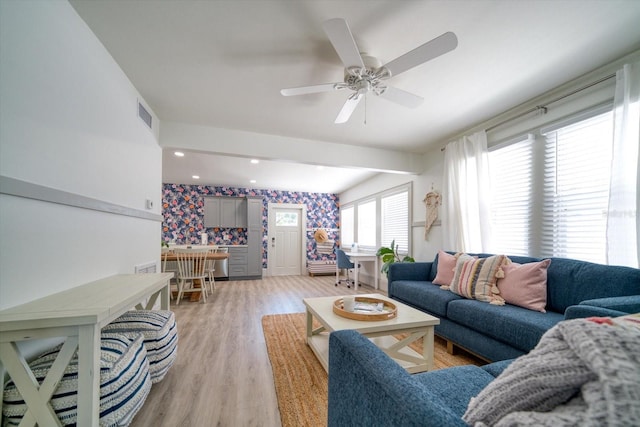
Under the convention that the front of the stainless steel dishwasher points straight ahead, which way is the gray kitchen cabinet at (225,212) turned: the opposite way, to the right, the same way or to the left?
the same way

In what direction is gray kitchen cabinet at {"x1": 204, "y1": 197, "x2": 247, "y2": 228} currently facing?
toward the camera

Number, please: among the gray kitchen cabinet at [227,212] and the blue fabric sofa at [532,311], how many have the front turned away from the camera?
0

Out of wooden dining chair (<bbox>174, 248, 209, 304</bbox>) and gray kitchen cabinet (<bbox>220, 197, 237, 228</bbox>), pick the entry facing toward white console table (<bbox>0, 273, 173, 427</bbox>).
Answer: the gray kitchen cabinet

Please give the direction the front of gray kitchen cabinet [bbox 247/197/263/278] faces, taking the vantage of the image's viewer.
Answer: facing the viewer

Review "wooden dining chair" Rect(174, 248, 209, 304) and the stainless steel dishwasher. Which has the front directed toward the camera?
the stainless steel dishwasher

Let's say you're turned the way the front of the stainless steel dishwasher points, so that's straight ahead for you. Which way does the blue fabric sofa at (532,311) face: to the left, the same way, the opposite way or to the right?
to the right

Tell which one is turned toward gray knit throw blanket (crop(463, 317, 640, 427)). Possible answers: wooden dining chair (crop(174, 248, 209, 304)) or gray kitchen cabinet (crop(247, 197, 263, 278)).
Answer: the gray kitchen cabinet

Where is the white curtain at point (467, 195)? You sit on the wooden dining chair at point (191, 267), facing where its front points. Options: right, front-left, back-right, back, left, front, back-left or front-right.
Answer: back-right

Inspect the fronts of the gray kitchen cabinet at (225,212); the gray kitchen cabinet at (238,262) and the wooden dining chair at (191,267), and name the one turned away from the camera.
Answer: the wooden dining chair

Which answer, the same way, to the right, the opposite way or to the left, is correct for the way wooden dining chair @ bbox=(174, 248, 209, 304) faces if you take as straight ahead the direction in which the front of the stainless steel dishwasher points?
the opposite way

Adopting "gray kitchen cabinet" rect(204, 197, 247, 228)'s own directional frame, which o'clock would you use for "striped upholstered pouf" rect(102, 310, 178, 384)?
The striped upholstered pouf is roughly at 12 o'clock from the gray kitchen cabinet.

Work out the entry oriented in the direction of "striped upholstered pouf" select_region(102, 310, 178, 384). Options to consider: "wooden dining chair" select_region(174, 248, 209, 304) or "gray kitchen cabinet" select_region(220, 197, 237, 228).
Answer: the gray kitchen cabinet
